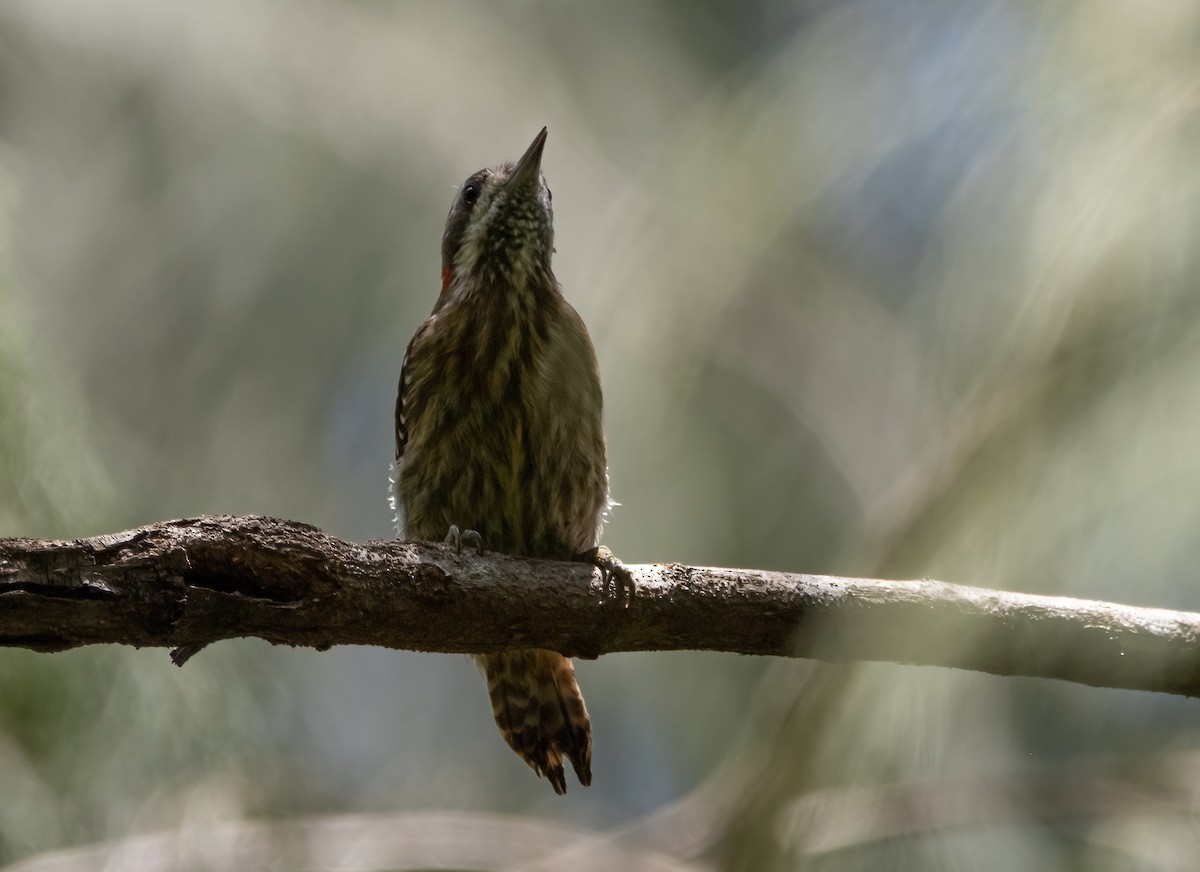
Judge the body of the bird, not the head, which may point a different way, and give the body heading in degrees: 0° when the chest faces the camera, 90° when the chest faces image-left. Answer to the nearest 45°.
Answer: approximately 0°
